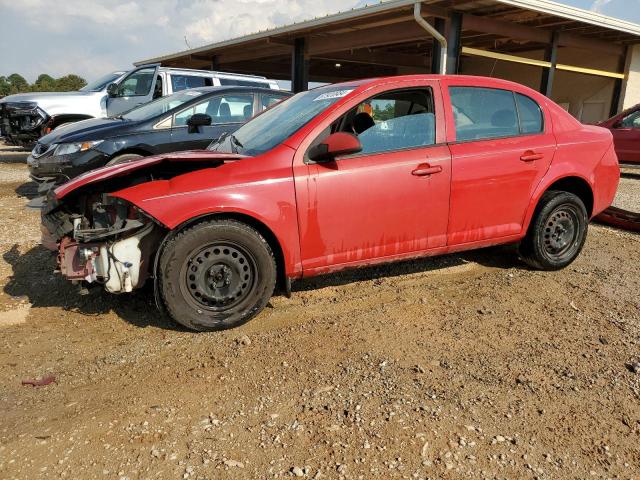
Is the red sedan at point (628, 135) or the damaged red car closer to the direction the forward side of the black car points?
the damaged red car

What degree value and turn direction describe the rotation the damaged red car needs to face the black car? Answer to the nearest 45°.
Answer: approximately 90° to its right

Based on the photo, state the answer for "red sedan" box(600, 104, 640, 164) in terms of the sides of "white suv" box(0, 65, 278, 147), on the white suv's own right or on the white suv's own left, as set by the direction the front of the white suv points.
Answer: on the white suv's own left

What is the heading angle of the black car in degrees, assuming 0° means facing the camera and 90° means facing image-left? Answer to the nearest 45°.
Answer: approximately 45°

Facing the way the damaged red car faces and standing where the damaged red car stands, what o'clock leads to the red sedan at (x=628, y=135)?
The red sedan is roughly at 6 o'clock from the damaged red car.

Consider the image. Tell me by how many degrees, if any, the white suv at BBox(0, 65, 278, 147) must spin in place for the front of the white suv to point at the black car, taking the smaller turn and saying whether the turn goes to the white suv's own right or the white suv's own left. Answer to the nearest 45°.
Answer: approximately 45° to the white suv's own left

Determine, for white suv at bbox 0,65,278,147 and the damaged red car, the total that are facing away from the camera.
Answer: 0

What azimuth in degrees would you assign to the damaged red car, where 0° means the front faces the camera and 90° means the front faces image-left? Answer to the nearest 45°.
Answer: approximately 45°
